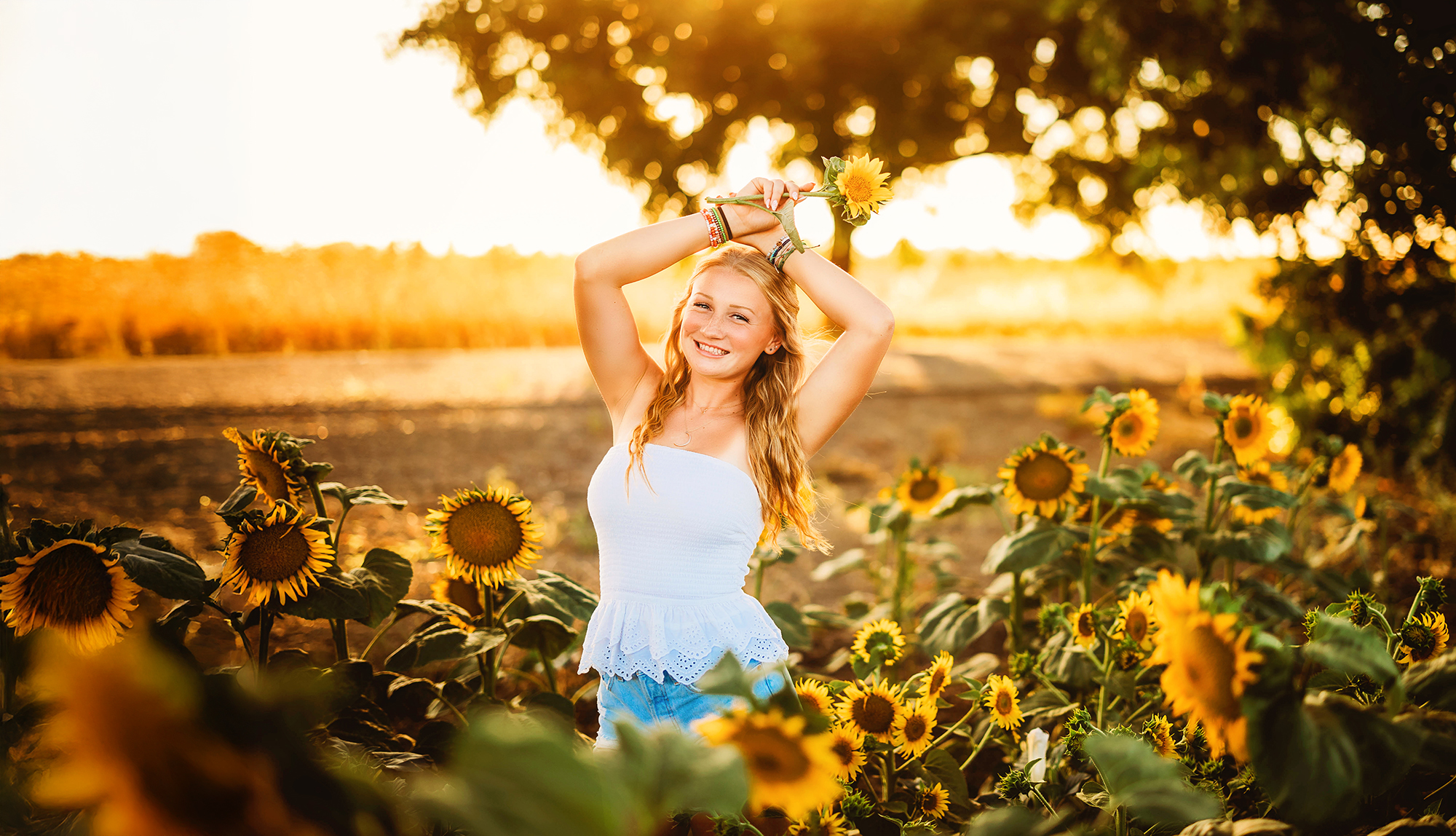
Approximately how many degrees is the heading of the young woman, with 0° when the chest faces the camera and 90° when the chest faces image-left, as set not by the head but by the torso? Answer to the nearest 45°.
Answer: approximately 45°

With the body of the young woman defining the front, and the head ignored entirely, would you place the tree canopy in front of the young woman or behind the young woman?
behind
